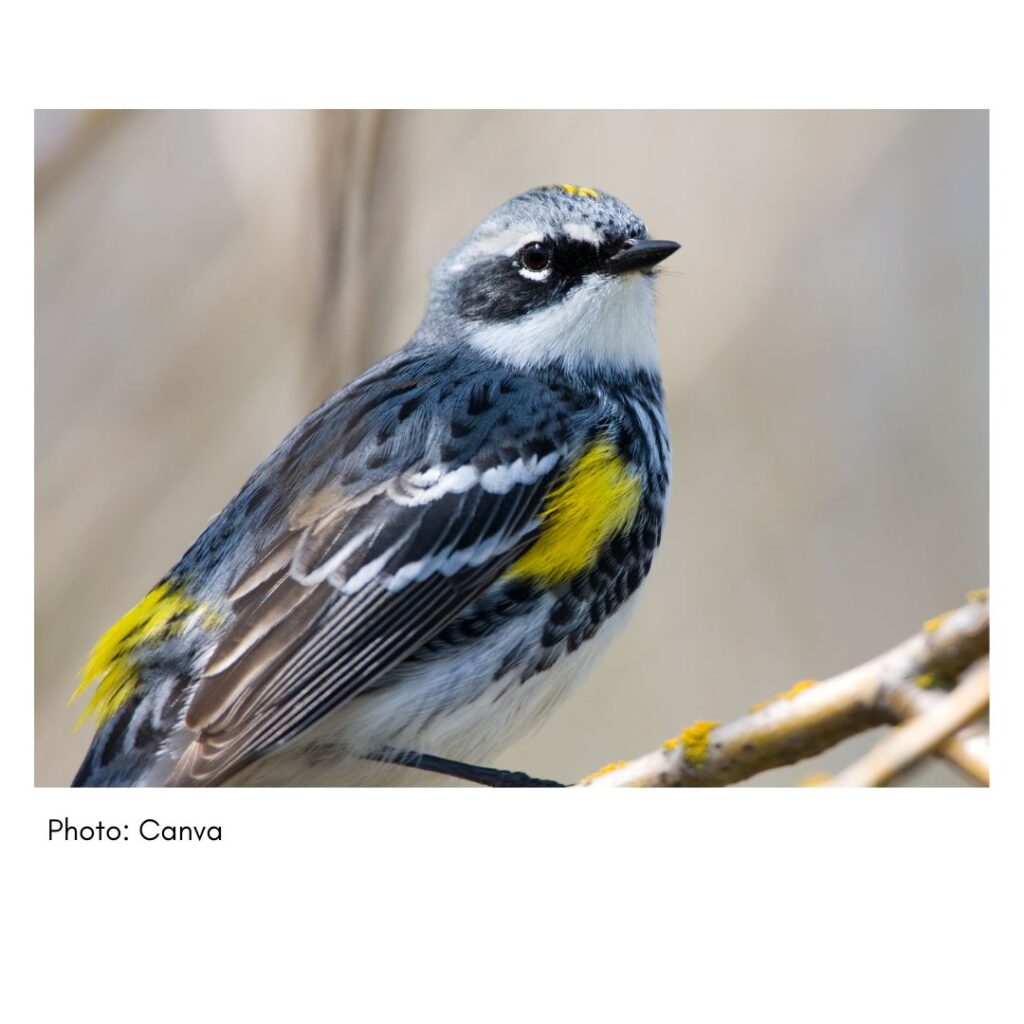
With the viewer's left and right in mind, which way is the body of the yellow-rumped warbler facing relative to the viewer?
facing to the right of the viewer

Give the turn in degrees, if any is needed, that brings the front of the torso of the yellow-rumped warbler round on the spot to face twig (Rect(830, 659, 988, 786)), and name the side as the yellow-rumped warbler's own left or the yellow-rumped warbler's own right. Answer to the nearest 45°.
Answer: approximately 45° to the yellow-rumped warbler's own right
